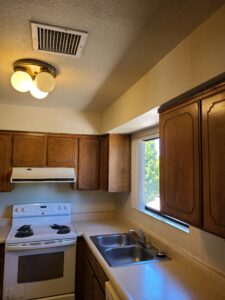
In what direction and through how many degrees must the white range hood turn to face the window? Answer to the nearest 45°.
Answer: approximately 90° to its left

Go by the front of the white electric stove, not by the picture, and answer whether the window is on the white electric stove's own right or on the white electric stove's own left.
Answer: on the white electric stove's own left
